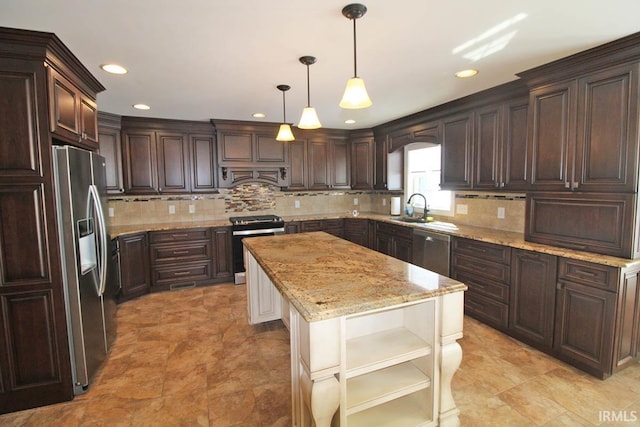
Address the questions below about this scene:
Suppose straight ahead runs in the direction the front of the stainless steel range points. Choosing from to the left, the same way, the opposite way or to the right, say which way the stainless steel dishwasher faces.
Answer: to the right

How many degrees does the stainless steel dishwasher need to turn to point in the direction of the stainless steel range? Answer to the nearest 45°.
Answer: approximately 45° to its right

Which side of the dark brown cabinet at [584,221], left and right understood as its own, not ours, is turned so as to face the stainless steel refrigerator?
front

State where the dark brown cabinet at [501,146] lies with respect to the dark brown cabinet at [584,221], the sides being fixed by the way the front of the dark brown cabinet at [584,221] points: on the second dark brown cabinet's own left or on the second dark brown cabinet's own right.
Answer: on the second dark brown cabinet's own right

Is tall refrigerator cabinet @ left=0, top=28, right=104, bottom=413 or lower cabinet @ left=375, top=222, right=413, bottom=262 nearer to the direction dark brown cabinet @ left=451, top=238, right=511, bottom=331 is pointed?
the tall refrigerator cabinet

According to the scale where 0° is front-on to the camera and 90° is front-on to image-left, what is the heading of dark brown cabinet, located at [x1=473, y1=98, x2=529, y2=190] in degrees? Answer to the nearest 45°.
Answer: approximately 45°

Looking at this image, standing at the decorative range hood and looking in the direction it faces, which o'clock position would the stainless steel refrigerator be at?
The stainless steel refrigerator is roughly at 1 o'clock from the decorative range hood.

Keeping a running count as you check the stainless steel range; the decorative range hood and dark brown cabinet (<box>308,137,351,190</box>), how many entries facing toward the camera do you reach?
3

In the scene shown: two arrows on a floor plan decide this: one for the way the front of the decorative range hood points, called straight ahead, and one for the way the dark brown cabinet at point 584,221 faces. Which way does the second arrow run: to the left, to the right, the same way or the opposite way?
to the right
